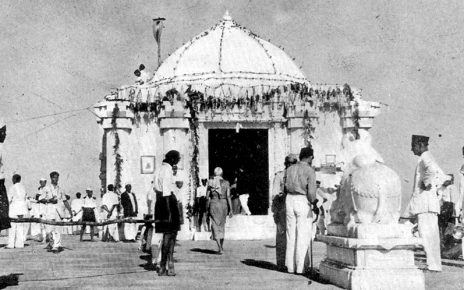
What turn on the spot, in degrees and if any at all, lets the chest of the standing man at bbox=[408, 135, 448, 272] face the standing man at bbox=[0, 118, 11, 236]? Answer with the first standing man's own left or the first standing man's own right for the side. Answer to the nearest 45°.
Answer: approximately 45° to the first standing man's own left

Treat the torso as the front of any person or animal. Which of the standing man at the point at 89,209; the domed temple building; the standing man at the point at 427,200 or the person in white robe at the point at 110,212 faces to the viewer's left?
the standing man at the point at 427,200

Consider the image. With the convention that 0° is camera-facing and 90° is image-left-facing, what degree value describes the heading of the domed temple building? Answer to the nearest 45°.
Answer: approximately 0°

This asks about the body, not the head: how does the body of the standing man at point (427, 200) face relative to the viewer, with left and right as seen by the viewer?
facing to the left of the viewer

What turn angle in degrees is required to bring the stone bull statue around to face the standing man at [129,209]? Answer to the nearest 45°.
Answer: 0° — it already faces them
